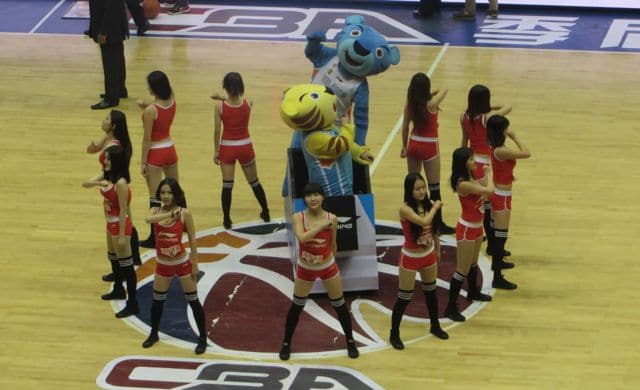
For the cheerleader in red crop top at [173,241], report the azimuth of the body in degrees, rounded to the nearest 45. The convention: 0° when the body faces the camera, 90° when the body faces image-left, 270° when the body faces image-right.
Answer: approximately 45°

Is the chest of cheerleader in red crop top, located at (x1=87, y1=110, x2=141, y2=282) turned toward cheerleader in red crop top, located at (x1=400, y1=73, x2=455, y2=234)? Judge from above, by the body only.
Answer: no

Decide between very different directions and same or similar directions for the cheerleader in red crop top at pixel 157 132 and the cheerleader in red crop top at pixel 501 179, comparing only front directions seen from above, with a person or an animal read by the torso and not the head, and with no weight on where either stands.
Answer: very different directions

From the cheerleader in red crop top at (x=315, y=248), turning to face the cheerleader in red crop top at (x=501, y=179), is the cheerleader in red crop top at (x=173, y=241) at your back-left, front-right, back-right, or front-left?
back-left

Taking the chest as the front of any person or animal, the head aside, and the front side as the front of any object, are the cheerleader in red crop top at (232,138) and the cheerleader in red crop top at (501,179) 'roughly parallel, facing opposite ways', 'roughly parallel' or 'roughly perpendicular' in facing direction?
roughly perpendicular

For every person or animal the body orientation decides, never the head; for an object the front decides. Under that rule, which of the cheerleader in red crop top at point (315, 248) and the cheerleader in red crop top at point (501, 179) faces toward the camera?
the cheerleader in red crop top at point (315, 248)
